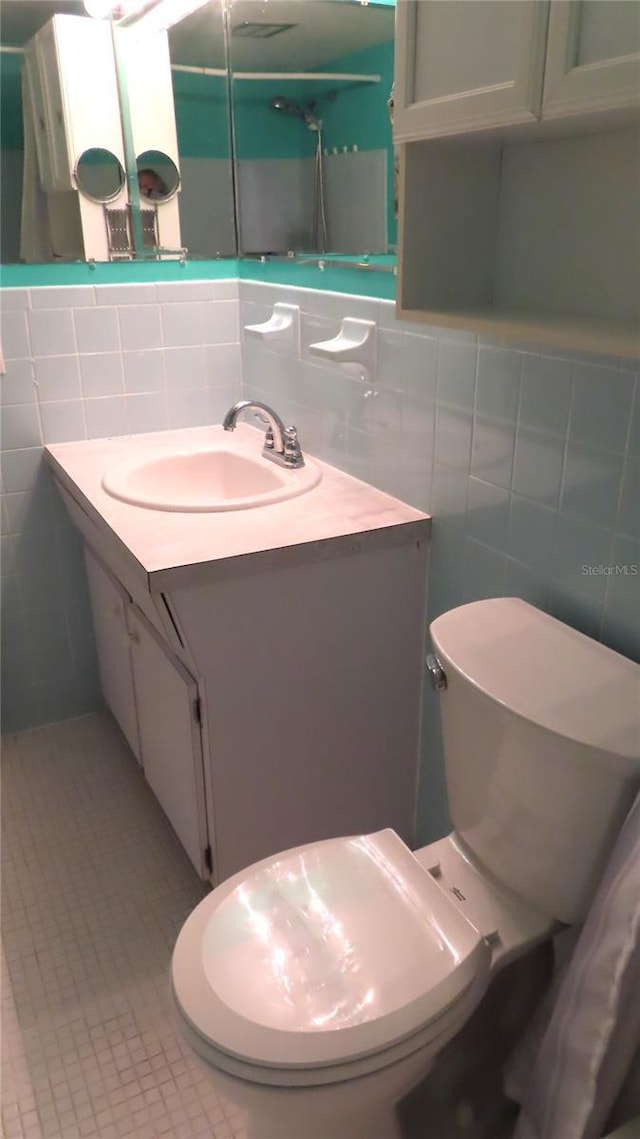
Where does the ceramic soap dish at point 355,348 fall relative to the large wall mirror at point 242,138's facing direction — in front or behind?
in front

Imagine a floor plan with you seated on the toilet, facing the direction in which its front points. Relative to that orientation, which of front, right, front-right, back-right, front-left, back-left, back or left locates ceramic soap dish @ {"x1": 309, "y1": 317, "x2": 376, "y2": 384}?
back-right

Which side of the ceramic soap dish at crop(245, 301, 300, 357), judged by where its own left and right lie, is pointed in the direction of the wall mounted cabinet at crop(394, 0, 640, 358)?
left

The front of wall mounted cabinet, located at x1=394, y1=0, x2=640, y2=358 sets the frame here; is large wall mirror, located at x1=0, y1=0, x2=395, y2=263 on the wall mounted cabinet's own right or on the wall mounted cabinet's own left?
on the wall mounted cabinet's own right

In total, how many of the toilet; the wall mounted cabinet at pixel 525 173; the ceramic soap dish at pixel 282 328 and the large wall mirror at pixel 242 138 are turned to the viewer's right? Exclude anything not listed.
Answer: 0

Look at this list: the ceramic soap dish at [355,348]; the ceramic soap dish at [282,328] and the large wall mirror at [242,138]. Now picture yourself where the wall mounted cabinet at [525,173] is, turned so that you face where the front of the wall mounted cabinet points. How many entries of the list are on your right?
3

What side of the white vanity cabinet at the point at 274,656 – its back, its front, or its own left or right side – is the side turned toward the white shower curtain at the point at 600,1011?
left

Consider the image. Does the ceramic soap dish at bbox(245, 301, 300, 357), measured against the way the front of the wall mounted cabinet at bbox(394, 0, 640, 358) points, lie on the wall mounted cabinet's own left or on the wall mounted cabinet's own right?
on the wall mounted cabinet's own right

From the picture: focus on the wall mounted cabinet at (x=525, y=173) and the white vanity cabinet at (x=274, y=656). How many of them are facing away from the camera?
0

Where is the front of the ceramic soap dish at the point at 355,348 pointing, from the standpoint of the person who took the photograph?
facing the viewer and to the left of the viewer

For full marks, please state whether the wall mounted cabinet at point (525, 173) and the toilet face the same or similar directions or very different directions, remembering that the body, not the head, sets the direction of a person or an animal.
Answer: same or similar directions

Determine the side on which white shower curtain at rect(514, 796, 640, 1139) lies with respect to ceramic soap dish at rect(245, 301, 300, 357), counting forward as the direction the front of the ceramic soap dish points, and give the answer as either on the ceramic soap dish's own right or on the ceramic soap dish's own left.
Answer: on the ceramic soap dish's own left

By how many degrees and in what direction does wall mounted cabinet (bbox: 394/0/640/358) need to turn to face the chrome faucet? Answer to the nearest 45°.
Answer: approximately 90° to its right
